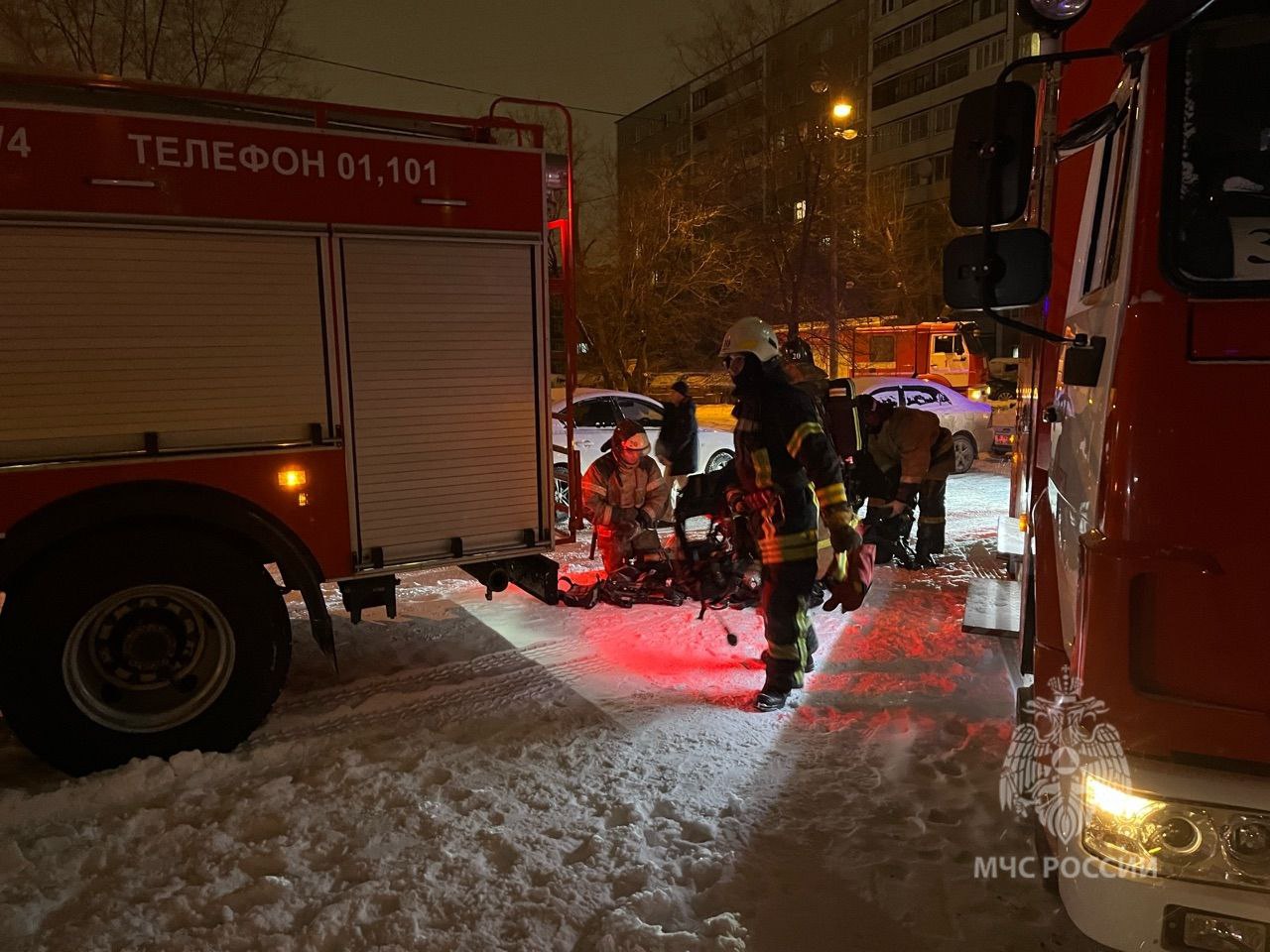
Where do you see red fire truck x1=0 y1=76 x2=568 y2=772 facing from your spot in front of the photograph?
facing to the left of the viewer

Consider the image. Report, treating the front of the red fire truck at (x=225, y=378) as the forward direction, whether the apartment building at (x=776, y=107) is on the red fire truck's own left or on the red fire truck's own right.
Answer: on the red fire truck's own right

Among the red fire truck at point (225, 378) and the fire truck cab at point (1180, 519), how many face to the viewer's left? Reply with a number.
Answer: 1

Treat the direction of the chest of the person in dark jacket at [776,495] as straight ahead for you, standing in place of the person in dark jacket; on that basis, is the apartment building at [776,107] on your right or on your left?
on your right

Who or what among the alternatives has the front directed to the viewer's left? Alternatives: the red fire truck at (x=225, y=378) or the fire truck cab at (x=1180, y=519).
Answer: the red fire truck

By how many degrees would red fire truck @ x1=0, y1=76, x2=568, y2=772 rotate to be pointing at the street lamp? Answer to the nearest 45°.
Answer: approximately 135° to its right

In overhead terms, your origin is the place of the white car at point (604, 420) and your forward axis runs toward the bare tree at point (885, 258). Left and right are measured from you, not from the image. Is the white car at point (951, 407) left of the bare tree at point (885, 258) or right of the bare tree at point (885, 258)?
right

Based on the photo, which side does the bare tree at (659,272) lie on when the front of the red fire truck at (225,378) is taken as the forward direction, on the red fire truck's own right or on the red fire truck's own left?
on the red fire truck's own right

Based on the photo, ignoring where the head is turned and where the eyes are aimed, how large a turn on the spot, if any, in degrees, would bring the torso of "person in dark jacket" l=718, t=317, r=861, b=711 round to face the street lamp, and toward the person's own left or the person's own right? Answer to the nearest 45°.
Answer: approximately 135° to the person's own right

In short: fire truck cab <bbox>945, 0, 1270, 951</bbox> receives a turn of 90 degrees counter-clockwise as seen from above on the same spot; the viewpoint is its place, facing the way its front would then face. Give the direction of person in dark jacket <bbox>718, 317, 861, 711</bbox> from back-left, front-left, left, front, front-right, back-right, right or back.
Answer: back-left

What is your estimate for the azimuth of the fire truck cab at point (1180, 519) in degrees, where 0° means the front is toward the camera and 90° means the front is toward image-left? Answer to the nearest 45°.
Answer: approximately 0°

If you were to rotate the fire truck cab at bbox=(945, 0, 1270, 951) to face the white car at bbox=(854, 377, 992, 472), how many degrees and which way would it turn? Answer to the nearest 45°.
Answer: approximately 180°

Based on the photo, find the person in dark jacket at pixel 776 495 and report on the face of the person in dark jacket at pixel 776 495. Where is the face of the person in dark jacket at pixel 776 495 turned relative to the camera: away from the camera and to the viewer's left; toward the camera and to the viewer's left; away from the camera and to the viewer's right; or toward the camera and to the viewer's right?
toward the camera and to the viewer's left

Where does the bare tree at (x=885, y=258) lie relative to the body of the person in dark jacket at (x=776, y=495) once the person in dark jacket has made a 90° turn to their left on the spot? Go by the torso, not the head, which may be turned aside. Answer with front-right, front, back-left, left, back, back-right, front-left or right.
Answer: back-left
